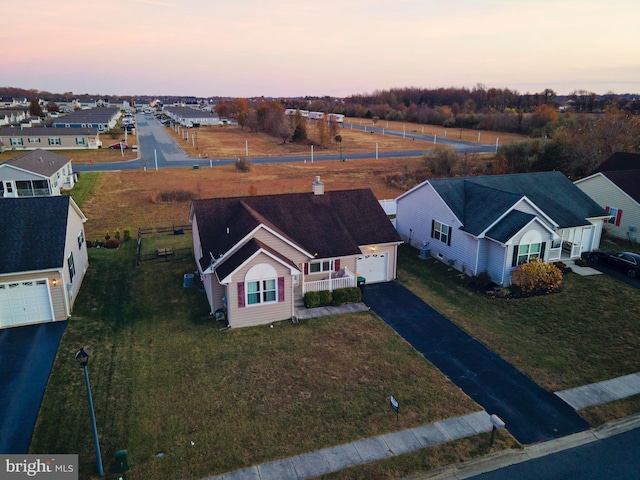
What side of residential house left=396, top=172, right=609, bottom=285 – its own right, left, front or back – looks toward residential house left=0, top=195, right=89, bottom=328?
right

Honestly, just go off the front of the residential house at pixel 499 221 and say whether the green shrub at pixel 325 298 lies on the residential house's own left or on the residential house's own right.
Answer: on the residential house's own right

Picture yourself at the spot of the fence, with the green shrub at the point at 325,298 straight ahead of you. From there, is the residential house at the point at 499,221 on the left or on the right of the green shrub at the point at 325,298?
left

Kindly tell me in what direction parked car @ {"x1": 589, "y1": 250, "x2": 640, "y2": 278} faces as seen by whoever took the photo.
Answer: facing away from the viewer and to the left of the viewer

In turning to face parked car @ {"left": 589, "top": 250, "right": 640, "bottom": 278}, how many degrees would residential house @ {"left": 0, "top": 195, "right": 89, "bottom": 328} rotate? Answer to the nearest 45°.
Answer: approximately 90° to its left

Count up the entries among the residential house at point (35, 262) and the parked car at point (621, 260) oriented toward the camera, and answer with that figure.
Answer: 1

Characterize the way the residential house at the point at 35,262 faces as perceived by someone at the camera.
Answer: facing the viewer

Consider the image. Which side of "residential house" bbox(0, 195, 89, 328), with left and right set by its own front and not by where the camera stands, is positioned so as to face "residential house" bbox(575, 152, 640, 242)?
left
